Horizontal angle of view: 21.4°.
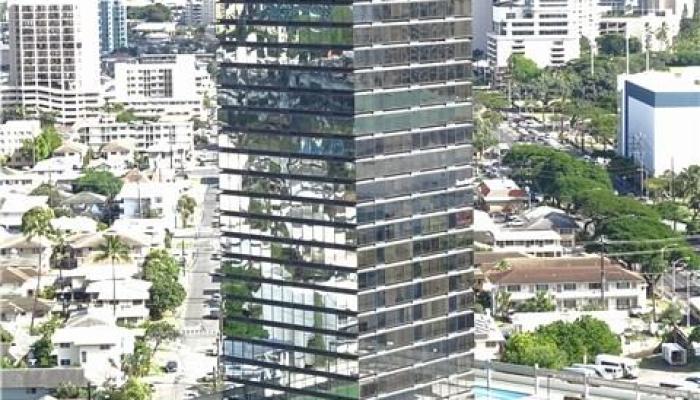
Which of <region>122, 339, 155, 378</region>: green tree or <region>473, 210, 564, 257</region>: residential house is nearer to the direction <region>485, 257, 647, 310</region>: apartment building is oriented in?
the green tree

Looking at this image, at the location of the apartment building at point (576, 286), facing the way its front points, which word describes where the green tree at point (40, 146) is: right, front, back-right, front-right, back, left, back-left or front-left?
back-right

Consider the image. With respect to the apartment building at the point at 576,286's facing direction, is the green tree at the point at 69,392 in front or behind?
in front

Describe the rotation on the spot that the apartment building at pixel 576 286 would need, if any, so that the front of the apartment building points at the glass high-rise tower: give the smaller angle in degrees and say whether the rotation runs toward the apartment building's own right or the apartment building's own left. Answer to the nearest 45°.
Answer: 0° — it already faces it

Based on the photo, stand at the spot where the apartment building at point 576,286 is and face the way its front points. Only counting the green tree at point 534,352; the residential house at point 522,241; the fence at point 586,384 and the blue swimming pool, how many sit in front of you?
3

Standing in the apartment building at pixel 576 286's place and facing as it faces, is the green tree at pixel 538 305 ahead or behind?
ahead

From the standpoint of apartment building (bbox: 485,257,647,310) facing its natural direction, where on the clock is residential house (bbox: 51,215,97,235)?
The residential house is roughly at 4 o'clock from the apartment building.

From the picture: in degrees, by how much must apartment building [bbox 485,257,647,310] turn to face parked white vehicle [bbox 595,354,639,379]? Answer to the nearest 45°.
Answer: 0° — it already faces it

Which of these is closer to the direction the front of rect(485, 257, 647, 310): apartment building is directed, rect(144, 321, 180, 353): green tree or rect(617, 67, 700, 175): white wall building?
the green tree

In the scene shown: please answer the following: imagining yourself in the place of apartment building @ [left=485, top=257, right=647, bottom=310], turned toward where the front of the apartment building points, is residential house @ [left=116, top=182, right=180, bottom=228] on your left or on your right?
on your right

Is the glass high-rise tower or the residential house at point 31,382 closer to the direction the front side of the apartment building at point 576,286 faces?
the glass high-rise tower

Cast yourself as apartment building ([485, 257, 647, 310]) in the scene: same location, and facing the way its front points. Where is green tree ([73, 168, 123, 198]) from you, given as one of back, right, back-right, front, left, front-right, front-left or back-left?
back-right

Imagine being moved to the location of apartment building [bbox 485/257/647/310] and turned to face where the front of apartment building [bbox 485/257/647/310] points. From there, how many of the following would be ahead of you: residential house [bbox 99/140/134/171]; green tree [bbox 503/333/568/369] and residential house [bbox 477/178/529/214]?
1

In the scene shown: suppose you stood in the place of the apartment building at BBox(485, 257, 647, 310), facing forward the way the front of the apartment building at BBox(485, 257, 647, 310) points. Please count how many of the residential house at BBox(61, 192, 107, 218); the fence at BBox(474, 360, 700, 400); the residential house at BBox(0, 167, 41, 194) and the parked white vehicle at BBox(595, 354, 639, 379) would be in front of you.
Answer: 2

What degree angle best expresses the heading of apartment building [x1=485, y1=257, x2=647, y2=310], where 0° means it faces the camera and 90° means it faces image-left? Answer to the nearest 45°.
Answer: approximately 0°

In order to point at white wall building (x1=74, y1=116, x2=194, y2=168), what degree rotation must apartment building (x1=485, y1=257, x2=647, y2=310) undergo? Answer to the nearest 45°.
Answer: approximately 135° to its right

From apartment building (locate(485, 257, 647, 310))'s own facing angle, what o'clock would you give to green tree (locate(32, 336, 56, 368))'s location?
The green tree is roughly at 2 o'clock from the apartment building.
